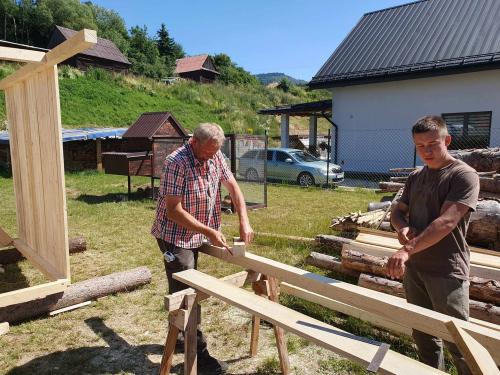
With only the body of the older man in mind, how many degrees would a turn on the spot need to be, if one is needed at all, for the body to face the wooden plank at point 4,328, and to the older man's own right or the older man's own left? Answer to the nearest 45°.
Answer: approximately 135° to the older man's own right

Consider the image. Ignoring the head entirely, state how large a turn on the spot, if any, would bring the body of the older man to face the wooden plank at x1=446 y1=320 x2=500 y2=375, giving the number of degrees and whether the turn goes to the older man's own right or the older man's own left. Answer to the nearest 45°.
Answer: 0° — they already face it

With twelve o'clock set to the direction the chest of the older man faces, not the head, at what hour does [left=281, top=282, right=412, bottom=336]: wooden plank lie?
The wooden plank is roughly at 11 o'clock from the older man.

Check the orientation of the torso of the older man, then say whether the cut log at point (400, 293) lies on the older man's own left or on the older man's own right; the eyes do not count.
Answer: on the older man's own left

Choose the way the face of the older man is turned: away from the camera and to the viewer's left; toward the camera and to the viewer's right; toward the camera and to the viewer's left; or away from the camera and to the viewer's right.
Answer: toward the camera and to the viewer's right

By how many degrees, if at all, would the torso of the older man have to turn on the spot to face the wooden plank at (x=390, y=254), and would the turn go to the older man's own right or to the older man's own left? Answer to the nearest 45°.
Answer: approximately 90° to the older man's own left

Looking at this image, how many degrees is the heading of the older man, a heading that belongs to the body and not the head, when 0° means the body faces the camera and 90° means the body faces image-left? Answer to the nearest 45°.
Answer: approximately 315°

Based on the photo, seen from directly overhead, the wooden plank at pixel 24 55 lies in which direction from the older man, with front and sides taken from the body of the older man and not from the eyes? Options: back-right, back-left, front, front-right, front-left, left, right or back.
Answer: back

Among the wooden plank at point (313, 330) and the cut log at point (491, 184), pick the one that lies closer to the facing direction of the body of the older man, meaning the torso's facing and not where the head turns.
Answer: the wooden plank

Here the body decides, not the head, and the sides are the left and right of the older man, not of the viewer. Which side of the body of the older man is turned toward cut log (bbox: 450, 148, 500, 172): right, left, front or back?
left

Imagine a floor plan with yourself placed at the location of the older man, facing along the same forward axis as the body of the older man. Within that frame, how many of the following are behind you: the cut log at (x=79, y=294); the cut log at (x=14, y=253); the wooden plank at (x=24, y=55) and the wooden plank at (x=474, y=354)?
3
